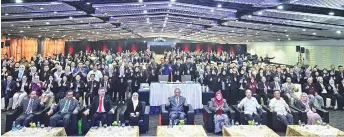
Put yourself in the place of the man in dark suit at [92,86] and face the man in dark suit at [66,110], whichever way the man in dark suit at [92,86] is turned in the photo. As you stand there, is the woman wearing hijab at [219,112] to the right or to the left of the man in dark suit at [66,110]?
left

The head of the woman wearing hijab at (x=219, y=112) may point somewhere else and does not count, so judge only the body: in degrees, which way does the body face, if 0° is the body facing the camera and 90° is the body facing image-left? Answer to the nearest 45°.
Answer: approximately 0°

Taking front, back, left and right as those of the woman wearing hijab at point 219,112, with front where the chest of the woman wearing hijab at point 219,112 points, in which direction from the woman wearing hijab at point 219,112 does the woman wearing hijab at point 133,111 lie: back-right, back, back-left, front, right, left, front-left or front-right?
right

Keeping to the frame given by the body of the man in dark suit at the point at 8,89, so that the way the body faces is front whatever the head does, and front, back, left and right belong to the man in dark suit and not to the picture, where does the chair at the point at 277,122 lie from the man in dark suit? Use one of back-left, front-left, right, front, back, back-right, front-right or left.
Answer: front-left

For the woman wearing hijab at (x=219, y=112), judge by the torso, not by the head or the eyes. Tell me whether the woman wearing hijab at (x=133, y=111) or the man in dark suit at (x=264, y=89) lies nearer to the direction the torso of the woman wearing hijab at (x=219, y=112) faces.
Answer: the woman wearing hijab

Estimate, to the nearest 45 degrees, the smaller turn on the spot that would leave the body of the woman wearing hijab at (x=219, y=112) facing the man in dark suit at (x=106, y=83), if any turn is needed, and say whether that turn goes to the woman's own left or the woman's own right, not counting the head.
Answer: approximately 135° to the woman's own right

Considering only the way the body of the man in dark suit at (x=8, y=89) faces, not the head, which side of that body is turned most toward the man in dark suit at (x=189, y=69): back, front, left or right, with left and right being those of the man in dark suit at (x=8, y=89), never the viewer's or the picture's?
left

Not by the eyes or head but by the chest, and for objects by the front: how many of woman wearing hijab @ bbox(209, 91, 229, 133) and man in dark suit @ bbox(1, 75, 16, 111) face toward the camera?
2

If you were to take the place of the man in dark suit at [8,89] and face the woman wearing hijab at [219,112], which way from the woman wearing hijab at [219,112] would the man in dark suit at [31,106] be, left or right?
right

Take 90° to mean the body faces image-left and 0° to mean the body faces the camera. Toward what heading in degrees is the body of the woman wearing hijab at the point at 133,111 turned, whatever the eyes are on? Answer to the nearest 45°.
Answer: approximately 0°

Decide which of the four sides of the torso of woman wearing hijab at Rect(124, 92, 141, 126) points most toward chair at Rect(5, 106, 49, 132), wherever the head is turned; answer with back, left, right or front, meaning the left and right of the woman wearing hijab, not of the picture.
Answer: right
